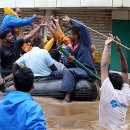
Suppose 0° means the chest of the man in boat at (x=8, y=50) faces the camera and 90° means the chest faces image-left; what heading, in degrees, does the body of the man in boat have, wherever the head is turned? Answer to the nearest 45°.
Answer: approximately 315°

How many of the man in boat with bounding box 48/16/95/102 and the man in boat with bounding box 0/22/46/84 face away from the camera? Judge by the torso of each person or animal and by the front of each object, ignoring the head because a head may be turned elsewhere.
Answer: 0

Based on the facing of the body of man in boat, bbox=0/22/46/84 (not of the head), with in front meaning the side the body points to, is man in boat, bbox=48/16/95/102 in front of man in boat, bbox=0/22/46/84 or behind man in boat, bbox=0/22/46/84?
in front

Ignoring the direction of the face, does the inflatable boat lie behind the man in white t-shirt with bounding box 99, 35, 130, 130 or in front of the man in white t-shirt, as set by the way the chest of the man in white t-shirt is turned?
in front

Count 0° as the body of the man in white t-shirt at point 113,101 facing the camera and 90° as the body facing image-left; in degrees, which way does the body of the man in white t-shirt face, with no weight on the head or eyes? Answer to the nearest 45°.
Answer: approximately 180°

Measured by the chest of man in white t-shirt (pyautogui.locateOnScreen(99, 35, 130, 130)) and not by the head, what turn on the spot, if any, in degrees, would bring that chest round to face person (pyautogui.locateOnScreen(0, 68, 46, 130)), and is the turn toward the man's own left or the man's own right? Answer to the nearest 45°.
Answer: approximately 135° to the man's own left
